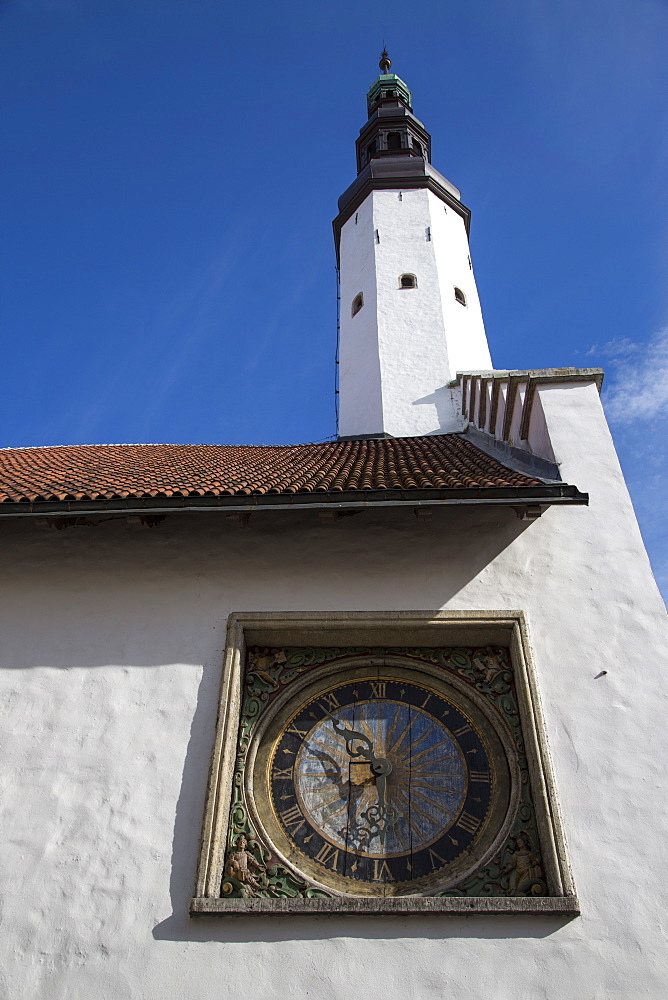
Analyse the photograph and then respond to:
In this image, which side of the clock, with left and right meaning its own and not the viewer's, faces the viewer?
front
